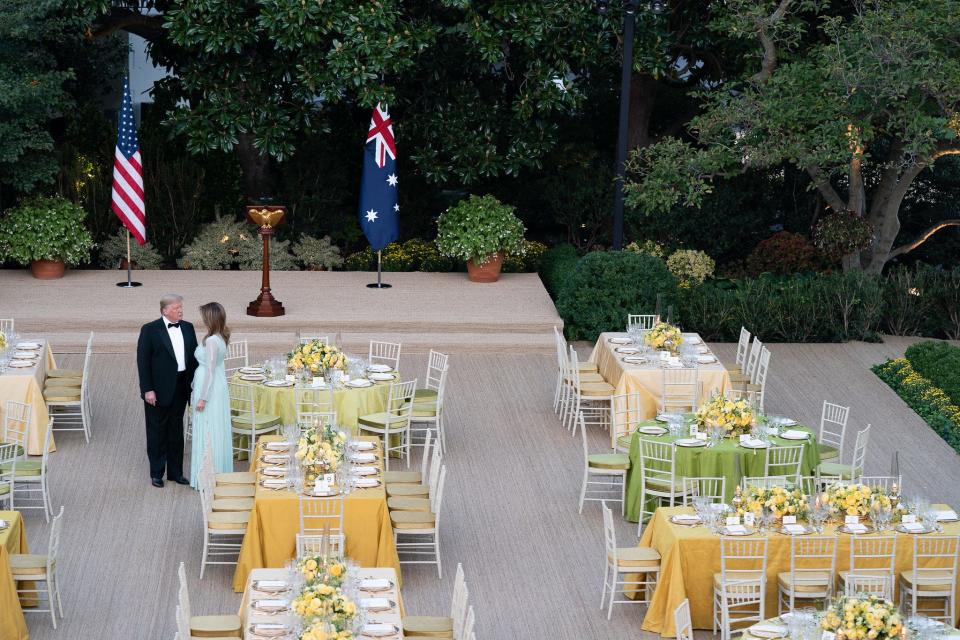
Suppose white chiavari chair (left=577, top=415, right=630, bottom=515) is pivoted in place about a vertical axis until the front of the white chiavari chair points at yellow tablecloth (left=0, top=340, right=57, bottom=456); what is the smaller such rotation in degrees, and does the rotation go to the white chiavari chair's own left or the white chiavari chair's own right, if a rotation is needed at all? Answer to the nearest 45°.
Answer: approximately 180°

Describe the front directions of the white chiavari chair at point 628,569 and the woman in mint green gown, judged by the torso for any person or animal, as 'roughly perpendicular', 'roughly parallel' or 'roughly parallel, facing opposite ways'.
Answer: roughly parallel, facing opposite ways

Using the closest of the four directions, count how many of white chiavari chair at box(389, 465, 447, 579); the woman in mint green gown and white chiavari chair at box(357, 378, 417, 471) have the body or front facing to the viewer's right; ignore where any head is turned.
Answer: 0

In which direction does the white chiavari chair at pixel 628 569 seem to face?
to the viewer's right

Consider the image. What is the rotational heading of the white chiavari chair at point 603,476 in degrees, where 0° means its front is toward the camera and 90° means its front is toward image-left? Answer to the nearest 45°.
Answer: approximately 270°

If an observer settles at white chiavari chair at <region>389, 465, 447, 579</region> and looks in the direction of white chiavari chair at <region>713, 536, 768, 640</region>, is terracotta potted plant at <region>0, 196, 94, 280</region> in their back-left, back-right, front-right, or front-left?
back-left

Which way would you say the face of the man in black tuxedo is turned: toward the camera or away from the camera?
toward the camera

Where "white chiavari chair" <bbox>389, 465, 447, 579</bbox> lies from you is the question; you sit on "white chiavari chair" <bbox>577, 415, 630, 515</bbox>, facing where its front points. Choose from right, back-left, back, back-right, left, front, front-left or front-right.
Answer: back-right

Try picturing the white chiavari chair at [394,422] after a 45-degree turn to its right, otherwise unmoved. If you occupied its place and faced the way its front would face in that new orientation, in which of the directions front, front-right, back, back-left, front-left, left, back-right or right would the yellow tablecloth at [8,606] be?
back-left

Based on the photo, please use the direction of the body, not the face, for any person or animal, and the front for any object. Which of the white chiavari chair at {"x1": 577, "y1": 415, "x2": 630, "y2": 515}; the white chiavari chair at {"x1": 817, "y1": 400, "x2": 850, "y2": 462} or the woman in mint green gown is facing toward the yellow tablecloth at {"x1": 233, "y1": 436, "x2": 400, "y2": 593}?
the white chiavari chair at {"x1": 817, "y1": 400, "x2": 850, "y2": 462}

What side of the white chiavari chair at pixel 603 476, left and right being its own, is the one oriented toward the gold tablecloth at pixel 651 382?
left

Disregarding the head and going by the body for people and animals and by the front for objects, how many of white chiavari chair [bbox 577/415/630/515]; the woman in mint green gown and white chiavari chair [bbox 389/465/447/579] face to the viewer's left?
2

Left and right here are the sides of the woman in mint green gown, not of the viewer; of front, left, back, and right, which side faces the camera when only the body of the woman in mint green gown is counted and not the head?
left

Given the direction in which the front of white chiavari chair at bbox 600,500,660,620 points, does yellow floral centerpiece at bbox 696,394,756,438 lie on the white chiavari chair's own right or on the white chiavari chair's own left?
on the white chiavari chair's own left

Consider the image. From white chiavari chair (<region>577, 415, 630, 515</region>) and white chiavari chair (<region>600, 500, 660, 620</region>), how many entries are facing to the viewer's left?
0

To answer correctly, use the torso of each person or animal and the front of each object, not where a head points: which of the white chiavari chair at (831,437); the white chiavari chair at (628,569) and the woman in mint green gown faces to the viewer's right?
the white chiavari chair at (628,569)

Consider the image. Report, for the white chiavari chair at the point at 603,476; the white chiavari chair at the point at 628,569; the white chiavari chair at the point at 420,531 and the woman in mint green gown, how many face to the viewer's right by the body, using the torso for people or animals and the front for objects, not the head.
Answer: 2

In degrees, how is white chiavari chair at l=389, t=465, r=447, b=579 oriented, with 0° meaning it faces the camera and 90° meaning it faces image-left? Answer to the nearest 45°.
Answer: approximately 90°

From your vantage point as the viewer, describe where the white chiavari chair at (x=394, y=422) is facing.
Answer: facing away from the viewer and to the left of the viewer
